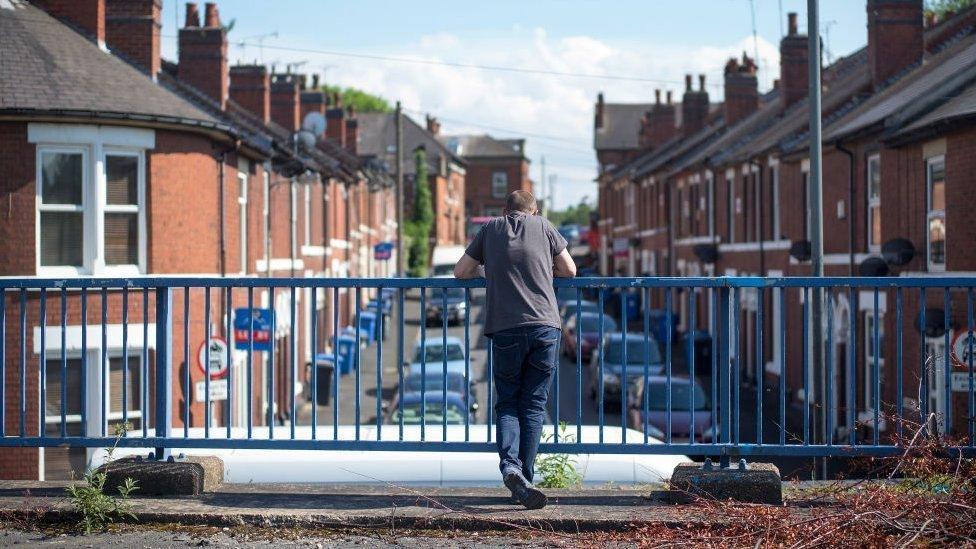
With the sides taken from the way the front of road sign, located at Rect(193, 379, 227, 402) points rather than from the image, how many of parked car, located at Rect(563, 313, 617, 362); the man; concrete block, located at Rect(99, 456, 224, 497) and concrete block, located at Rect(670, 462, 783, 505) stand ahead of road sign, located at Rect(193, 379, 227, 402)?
3

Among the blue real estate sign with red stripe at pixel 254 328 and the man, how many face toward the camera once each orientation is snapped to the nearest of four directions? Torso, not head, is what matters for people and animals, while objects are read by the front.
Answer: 1

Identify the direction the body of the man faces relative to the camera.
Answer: away from the camera

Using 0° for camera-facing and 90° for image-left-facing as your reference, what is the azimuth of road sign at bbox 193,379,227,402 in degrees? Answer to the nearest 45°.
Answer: approximately 0°

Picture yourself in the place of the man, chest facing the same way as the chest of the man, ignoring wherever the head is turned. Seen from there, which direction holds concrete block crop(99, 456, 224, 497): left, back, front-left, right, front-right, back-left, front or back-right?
left

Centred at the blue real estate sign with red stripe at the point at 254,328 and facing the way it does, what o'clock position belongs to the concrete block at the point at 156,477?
The concrete block is roughly at 12 o'clock from the blue real estate sign with red stripe.

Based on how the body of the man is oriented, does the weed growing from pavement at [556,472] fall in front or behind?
in front

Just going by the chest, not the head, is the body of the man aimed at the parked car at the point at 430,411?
yes

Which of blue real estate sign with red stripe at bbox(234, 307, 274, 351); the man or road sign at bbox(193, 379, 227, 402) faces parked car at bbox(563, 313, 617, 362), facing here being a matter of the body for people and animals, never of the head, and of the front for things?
the man

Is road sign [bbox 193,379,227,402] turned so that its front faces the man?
yes

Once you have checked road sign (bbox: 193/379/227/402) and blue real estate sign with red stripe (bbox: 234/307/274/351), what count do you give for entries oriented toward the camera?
2

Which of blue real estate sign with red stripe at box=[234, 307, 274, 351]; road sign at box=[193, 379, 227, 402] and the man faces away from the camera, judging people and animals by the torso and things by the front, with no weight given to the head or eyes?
the man

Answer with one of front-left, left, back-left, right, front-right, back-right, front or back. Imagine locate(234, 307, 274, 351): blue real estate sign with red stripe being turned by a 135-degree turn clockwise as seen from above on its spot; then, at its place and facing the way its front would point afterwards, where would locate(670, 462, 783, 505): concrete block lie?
back-left

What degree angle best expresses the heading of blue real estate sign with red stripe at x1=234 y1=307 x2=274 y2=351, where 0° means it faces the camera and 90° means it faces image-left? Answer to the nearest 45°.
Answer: approximately 0°
